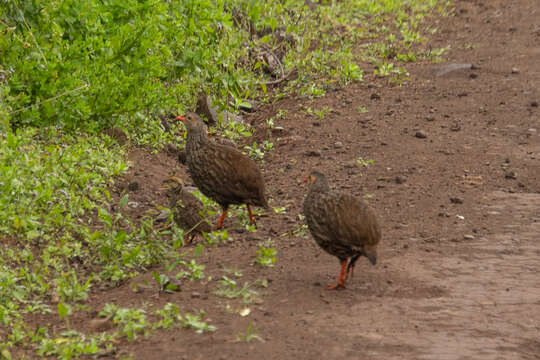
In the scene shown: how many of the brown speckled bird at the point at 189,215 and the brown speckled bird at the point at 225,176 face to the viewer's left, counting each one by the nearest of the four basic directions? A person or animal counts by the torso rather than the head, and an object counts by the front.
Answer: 2

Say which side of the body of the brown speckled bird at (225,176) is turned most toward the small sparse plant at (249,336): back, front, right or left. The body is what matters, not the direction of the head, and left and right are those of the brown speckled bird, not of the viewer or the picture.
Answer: left

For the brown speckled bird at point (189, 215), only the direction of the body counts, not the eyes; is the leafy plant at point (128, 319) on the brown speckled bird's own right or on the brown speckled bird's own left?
on the brown speckled bird's own left

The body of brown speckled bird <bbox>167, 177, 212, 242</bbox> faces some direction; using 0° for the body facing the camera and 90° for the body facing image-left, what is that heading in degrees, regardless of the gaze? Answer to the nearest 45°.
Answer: approximately 90°

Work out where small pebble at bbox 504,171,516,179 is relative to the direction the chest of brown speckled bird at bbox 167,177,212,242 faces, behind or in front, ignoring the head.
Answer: behind

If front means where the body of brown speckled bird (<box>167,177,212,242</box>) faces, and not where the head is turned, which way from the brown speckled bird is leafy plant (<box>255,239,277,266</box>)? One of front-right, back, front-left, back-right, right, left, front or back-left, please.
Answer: back-left

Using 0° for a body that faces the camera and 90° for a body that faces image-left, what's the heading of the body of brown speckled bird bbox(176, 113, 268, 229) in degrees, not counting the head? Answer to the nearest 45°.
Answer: approximately 90°

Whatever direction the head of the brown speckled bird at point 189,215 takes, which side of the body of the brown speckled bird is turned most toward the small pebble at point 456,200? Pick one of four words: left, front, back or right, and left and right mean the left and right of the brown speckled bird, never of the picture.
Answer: back
